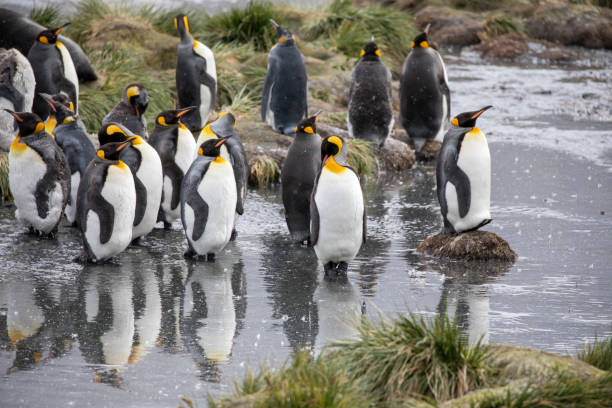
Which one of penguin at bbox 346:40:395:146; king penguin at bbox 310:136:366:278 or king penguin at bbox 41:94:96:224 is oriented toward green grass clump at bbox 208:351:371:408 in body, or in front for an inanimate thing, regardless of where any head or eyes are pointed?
king penguin at bbox 310:136:366:278

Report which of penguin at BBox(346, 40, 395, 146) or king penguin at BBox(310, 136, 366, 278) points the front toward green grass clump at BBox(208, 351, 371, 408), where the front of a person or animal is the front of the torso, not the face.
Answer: the king penguin

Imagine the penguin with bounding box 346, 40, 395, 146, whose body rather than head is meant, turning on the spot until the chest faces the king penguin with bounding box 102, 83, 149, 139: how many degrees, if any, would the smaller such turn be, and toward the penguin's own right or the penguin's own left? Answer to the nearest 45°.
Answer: approximately 135° to the penguin's own left

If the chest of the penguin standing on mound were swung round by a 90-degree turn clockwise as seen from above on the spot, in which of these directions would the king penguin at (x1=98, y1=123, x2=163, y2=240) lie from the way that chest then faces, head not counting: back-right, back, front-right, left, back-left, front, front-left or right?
front-right

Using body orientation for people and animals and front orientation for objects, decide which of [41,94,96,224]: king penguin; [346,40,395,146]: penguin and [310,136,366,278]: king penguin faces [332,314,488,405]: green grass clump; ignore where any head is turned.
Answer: [310,136,366,278]: king penguin

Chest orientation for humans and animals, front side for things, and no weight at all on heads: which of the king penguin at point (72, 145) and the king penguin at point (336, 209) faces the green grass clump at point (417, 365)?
the king penguin at point (336, 209)

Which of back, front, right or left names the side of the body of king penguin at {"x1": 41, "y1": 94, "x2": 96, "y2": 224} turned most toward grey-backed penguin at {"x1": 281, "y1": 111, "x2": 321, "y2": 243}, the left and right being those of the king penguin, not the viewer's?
back

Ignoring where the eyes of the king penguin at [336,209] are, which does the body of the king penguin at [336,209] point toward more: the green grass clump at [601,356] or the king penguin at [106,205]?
the green grass clump

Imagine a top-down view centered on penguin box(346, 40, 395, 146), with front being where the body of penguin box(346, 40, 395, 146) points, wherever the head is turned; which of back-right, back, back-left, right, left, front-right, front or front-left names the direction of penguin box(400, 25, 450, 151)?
front-right

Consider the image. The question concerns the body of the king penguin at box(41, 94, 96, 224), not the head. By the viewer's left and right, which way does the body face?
facing away from the viewer and to the left of the viewer

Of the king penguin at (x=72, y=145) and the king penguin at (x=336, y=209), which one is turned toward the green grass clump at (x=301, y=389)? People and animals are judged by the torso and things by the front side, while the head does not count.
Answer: the king penguin at (x=336, y=209)

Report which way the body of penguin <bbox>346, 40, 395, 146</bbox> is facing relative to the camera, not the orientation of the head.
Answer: away from the camera
